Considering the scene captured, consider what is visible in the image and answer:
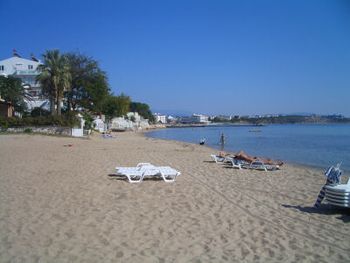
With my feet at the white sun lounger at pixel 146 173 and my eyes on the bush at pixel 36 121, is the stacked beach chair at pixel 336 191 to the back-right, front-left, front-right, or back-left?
back-right

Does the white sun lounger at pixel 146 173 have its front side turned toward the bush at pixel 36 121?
no

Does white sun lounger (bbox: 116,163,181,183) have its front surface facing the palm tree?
no
